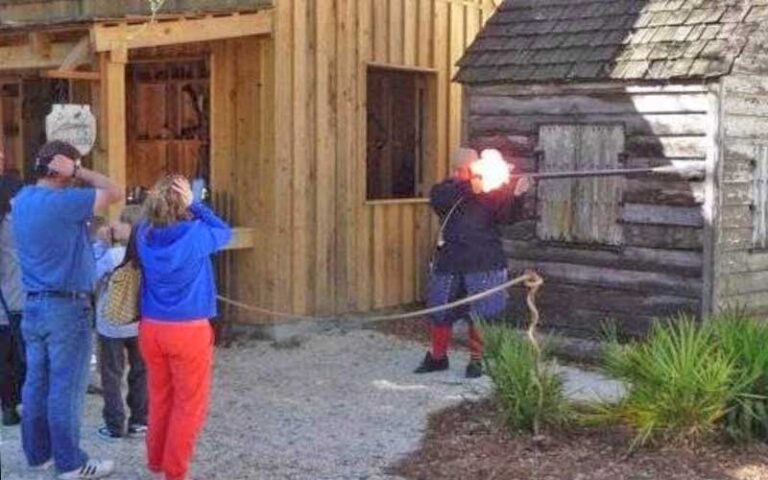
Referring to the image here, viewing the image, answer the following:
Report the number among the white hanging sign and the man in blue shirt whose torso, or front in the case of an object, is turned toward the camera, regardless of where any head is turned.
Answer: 1

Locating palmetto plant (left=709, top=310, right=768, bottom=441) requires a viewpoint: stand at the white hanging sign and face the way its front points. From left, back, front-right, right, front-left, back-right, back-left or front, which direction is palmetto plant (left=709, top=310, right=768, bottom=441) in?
front-left

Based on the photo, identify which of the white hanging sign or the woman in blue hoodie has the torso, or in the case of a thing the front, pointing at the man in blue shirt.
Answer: the white hanging sign

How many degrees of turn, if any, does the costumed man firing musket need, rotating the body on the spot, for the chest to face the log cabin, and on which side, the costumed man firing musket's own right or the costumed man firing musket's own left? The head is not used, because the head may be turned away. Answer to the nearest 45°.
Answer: approximately 90° to the costumed man firing musket's own left

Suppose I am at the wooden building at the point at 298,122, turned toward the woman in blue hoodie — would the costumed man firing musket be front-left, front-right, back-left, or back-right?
front-left

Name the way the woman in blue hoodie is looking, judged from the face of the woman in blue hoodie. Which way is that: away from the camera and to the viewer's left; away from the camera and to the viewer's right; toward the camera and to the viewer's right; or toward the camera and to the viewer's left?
away from the camera and to the viewer's right

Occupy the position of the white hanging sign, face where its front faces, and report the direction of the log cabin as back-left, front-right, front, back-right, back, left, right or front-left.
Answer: left

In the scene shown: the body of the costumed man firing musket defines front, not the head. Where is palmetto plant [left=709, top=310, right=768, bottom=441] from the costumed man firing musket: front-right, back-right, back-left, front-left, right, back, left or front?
front

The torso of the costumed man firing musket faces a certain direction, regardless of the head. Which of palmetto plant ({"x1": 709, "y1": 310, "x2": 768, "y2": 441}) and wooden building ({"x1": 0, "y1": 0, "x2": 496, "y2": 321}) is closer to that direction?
the palmetto plant

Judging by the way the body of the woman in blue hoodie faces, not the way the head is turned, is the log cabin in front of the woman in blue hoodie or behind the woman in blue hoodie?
in front

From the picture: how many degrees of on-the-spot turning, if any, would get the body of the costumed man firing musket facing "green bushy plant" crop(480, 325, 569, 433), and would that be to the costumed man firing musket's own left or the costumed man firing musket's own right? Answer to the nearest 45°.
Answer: approximately 45° to the costumed man firing musket's own right

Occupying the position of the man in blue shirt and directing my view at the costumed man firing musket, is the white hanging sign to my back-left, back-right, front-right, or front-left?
front-left

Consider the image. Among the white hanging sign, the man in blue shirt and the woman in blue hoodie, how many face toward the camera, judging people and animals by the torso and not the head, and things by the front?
1

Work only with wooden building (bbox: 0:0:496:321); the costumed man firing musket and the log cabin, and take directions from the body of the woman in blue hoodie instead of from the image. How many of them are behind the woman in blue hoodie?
0

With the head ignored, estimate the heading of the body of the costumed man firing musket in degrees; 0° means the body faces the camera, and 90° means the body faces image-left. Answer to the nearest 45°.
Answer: approximately 315°

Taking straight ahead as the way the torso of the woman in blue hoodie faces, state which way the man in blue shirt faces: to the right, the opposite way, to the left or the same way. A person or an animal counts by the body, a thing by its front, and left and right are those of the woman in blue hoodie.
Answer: the same way

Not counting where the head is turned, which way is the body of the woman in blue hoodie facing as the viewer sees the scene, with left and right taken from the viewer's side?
facing away from the viewer and to the right of the viewer

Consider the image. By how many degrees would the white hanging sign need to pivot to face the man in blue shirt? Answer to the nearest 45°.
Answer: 0° — it already faces them

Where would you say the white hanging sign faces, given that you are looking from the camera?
facing the viewer

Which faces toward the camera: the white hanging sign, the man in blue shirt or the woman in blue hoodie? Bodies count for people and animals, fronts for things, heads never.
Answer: the white hanging sign

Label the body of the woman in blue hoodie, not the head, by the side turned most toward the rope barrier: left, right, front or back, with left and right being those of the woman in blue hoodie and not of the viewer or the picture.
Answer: front
